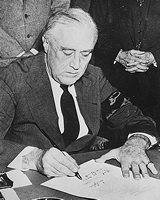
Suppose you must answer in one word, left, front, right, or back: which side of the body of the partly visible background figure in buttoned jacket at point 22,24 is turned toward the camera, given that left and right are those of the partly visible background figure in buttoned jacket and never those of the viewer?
front

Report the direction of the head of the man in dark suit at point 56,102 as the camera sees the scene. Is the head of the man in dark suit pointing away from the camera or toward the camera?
toward the camera

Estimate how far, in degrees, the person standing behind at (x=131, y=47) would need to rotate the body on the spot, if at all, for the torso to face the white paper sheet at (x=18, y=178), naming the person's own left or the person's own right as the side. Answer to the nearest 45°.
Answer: approximately 45° to the person's own right

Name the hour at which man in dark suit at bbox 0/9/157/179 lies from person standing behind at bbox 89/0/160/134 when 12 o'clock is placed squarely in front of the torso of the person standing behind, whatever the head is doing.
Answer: The man in dark suit is roughly at 2 o'clock from the person standing behind.

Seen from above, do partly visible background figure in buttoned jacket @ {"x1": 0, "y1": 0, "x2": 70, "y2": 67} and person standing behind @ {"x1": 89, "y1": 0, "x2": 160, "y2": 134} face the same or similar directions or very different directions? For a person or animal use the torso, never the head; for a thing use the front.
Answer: same or similar directions

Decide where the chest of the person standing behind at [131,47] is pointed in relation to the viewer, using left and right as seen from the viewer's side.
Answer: facing the viewer

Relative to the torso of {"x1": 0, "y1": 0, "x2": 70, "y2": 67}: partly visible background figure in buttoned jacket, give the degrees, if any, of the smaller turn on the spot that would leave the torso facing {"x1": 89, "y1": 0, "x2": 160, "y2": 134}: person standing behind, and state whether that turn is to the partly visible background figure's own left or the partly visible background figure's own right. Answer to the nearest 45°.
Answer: approximately 90° to the partly visible background figure's own left

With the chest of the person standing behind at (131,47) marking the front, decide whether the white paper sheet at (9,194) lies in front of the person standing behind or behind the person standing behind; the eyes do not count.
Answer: in front
